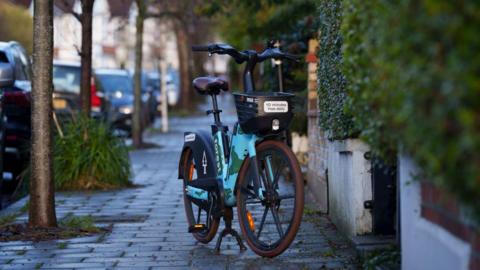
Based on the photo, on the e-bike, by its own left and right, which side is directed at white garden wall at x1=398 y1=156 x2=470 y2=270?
front

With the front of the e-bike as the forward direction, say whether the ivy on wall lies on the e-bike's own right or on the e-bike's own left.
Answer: on the e-bike's own left

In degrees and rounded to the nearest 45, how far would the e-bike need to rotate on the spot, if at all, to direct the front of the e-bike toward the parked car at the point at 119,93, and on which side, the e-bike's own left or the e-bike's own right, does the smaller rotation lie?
approximately 135° to the e-bike's own left

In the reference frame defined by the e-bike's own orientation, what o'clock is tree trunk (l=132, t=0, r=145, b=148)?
The tree trunk is roughly at 7 o'clock from the e-bike.

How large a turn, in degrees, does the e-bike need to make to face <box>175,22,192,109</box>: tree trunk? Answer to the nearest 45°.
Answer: approximately 135° to its left

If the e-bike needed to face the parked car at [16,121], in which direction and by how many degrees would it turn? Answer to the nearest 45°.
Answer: approximately 180°

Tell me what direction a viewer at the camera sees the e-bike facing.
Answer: facing the viewer and to the right of the viewer
